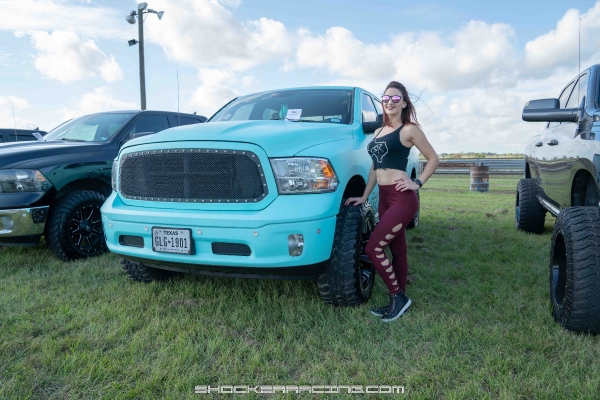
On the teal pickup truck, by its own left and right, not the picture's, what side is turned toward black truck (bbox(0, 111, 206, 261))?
right

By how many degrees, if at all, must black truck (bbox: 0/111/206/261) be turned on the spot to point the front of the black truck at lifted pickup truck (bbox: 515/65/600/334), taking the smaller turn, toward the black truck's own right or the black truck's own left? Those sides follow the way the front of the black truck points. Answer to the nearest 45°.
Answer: approximately 90° to the black truck's own left

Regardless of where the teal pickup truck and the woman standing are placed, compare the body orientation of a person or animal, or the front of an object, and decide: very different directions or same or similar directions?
same or similar directions

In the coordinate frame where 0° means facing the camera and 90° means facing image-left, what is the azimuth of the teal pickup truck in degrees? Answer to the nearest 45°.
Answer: approximately 45°

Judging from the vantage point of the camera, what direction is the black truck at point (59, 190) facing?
facing the viewer and to the left of the viewer

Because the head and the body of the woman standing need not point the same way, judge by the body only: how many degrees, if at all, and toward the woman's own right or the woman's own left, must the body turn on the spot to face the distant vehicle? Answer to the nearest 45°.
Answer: approximately 90° to the woman's own right

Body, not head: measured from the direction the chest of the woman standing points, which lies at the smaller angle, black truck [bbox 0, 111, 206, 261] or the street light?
the black truck

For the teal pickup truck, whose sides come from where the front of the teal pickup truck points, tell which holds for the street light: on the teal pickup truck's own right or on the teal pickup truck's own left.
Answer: on the teal pickup truck's own right

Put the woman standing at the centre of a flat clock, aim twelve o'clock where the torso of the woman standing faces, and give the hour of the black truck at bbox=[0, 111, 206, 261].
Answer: The black truck is roughly at 2 o'clock from the woman standing.

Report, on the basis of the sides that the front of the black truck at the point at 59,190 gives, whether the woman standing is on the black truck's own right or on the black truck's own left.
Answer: on the black truck's own left

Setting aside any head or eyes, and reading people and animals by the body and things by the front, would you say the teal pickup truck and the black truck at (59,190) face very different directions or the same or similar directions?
same or similar directions

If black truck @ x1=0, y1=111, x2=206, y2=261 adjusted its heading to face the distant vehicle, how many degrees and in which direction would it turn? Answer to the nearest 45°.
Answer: approximately 135° to its right
